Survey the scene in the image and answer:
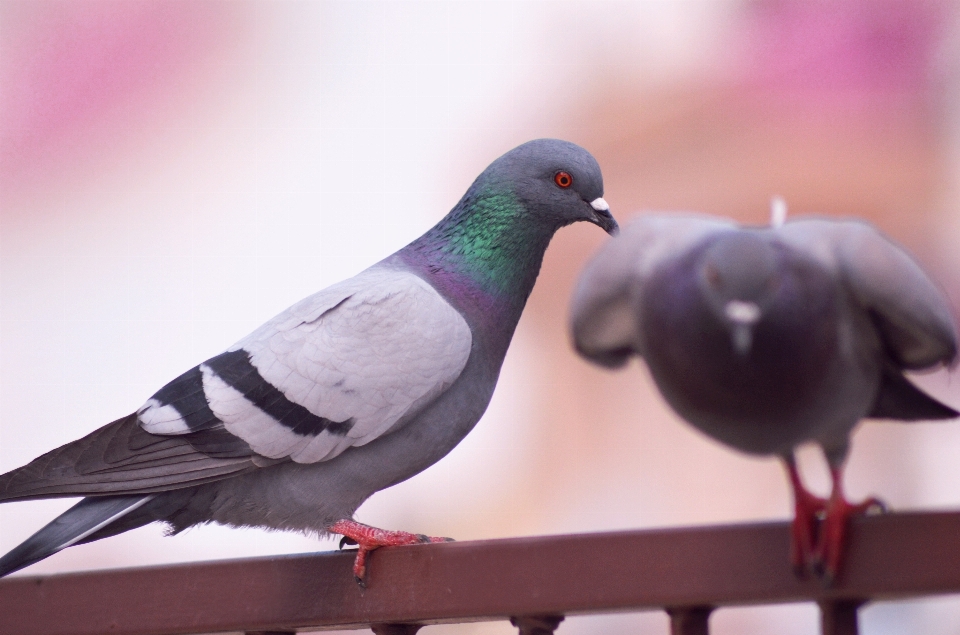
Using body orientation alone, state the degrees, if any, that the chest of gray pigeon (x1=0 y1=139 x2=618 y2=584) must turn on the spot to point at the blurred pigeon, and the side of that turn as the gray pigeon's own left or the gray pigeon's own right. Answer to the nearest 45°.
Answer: approximately 45° to the gray pigeon's own right

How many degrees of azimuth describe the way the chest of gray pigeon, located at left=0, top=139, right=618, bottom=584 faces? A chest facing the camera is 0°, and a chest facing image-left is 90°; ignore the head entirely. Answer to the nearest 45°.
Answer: approximately 270°
